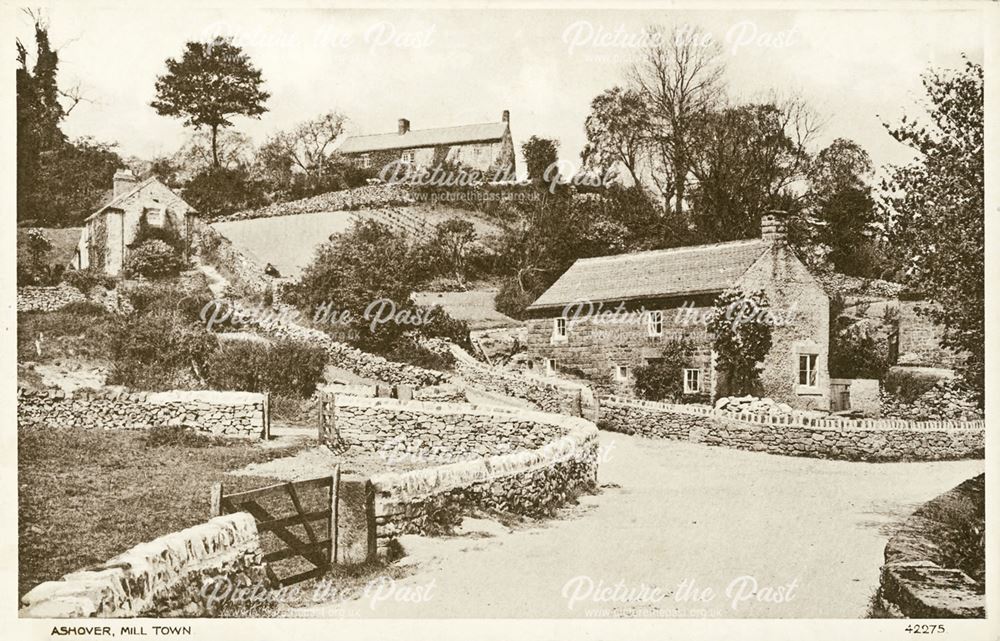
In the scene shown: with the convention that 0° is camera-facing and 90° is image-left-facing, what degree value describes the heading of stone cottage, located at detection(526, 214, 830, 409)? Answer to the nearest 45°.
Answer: approximately 45°

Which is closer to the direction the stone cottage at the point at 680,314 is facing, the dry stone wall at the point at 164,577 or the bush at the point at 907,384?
the dry stone wall

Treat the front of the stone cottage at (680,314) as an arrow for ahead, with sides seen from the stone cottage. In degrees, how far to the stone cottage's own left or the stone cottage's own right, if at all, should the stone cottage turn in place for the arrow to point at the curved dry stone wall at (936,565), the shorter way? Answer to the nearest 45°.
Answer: approximately 45° to the stone cottage's own left

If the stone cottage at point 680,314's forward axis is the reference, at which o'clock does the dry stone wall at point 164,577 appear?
The dry stone wall is roughly at 11 o'clock from the stone cottage.

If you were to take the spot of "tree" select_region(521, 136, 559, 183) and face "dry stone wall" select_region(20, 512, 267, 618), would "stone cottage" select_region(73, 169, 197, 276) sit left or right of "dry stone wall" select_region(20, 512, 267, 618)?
right
